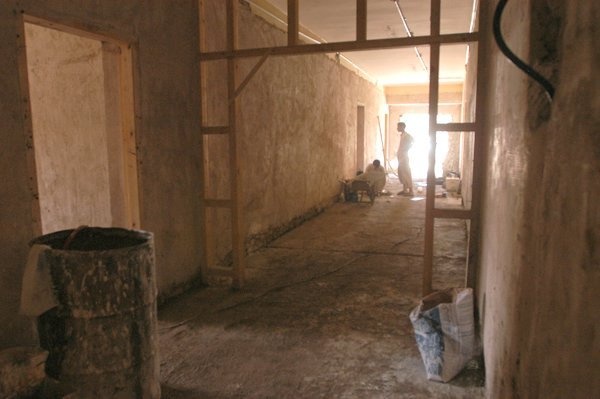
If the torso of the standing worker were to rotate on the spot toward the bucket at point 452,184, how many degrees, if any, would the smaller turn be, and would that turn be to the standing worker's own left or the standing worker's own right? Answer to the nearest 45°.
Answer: approximately 180°

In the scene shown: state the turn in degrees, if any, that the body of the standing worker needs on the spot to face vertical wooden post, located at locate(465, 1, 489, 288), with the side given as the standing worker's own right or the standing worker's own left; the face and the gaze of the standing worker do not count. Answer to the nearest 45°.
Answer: approximately 90° to the standing worker's own left

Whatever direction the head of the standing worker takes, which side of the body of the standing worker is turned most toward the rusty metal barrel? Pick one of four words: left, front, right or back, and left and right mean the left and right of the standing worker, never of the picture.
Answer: left

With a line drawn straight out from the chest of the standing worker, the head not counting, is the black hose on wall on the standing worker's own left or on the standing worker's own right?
on the standing worker's own left

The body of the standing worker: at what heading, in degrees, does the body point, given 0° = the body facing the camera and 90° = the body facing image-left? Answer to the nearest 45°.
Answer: approximately 90°

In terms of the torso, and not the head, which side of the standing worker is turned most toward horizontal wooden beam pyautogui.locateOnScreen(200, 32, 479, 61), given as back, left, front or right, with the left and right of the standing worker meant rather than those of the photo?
left

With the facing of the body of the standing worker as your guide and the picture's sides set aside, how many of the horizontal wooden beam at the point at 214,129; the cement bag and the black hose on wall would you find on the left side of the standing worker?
3

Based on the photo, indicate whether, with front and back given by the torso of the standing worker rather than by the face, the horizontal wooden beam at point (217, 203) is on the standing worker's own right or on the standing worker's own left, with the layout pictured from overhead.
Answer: on the standing worker's own left

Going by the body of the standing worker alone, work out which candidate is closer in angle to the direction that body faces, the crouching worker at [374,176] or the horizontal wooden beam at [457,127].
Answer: the crouching worker
